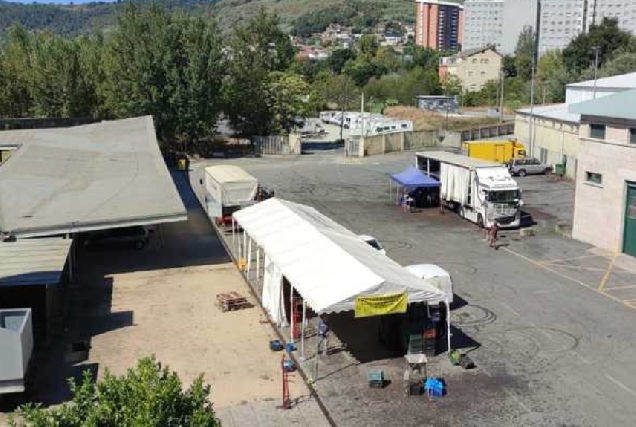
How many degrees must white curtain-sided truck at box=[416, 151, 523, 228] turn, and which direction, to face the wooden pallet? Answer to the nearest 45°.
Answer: approximately 90° to its right

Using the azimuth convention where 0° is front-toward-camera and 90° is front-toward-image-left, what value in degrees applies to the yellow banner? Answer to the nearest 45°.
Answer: approximately 0°

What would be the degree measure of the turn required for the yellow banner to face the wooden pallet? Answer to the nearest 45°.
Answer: approximately 135° to its right

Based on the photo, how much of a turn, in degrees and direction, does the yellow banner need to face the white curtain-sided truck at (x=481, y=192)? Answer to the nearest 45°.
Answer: approximately 180°

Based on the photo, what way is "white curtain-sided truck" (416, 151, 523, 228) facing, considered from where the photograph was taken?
facing the viewer and to the right of the viewer

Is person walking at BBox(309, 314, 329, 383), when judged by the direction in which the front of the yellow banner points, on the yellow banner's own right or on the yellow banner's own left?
on the yellow banner's own right

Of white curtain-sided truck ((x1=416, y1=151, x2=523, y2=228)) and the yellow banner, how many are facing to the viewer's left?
0

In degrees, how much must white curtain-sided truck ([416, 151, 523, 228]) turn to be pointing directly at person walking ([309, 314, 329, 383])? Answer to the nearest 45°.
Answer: approximately 45° to its right

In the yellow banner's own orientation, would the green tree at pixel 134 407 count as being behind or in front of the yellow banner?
in front

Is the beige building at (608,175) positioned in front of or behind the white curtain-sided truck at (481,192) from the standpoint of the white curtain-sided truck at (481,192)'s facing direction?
in front
